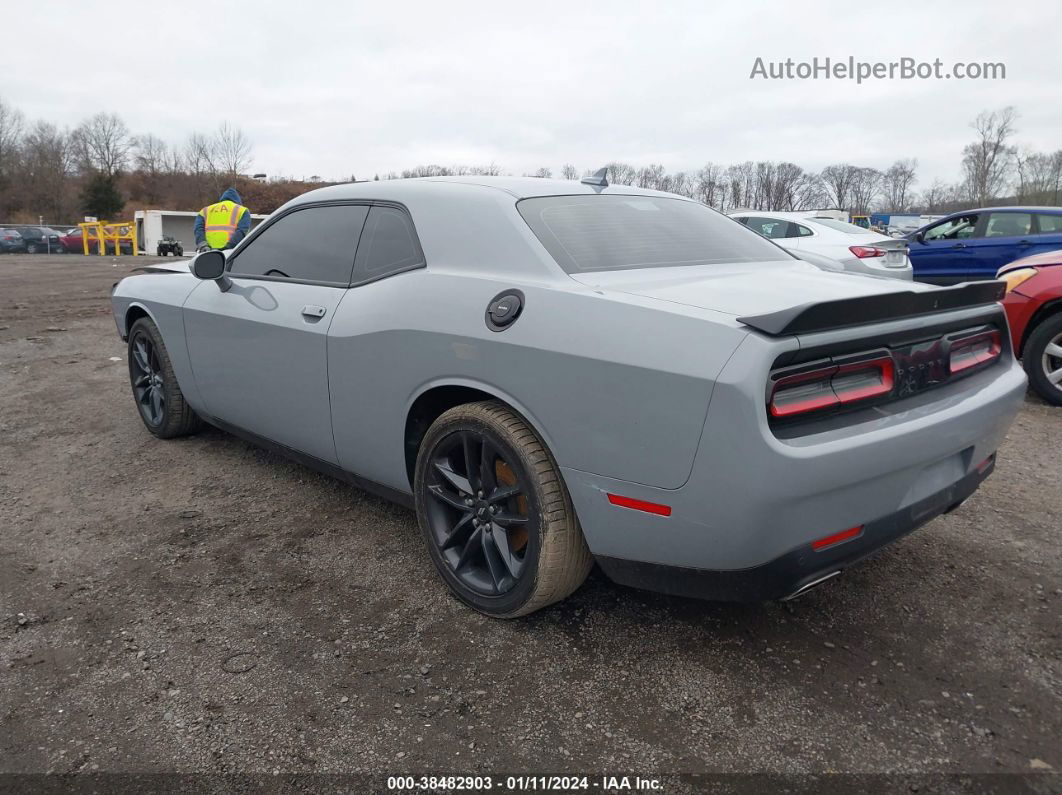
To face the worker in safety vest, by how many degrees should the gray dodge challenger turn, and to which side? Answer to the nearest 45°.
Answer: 0° — it already faces them

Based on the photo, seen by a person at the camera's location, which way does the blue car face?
facing to the left of the viewer

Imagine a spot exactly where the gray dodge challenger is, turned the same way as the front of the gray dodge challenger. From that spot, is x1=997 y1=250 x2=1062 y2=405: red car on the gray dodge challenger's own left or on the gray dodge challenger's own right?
on the gray dodge challenger's own right

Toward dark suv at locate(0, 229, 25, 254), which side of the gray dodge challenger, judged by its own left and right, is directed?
front

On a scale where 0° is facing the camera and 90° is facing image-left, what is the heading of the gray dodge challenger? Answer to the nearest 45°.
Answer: approximately 135°

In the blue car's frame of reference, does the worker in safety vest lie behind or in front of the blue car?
in front

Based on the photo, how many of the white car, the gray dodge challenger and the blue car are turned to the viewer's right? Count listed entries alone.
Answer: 0

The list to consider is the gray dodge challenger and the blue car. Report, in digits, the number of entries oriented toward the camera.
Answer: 0

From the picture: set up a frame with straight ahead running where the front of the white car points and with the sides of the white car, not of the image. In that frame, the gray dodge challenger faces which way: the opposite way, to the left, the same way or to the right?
the same way

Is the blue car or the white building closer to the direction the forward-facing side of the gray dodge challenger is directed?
the white building

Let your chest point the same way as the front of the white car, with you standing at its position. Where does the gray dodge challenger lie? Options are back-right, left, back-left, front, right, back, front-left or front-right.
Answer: back-left

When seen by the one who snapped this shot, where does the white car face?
facing away from the viewer and to the left of the viewer

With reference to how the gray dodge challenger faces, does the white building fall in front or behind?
in front
